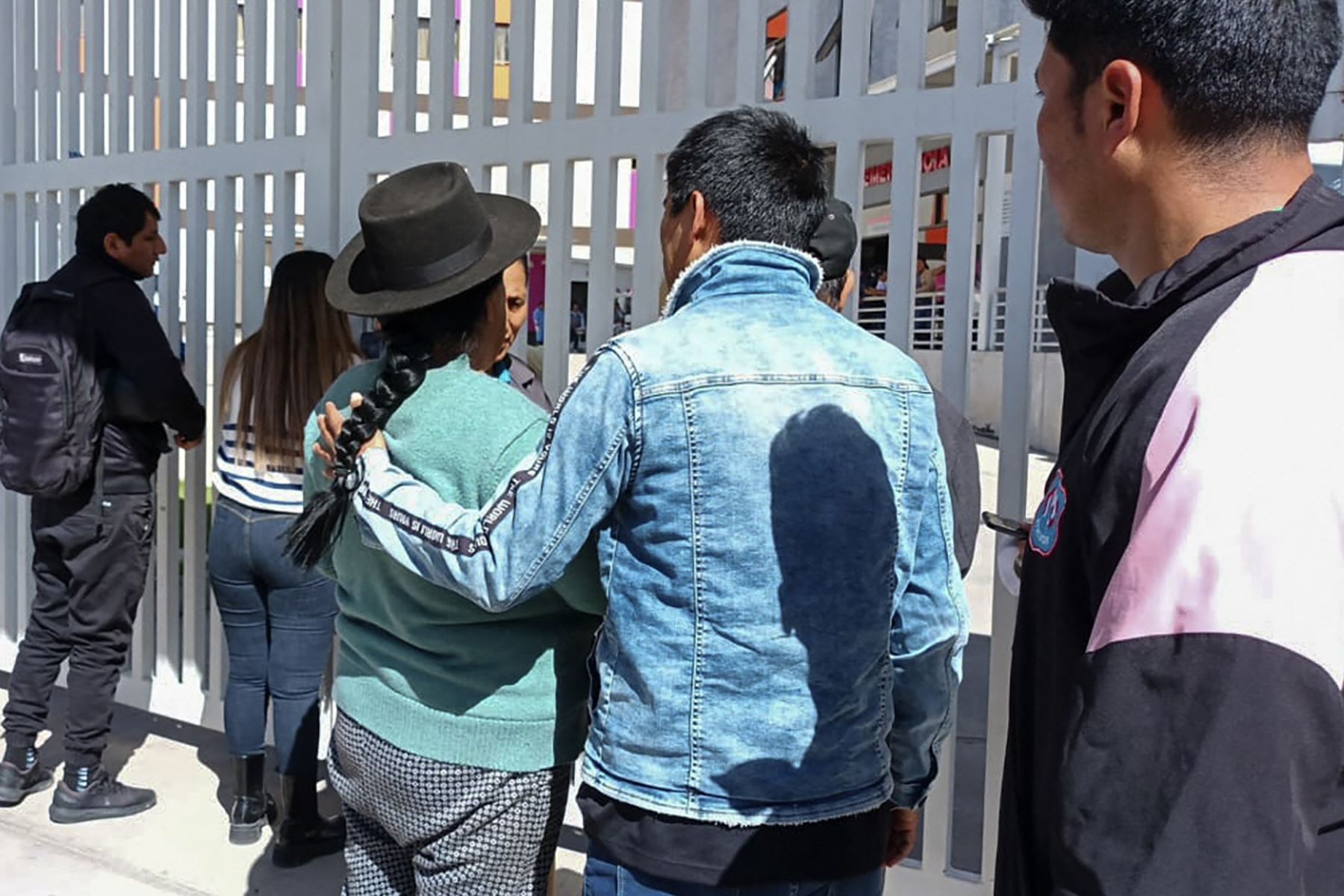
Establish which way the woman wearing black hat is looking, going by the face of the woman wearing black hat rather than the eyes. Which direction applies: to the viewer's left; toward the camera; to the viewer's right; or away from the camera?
away from the camera

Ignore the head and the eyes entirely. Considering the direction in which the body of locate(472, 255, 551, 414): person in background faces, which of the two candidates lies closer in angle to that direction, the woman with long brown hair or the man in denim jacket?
the man in denim jacket

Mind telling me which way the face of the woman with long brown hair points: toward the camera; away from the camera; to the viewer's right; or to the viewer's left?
away from the camera

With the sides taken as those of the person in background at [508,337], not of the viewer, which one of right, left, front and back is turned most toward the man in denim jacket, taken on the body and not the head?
front

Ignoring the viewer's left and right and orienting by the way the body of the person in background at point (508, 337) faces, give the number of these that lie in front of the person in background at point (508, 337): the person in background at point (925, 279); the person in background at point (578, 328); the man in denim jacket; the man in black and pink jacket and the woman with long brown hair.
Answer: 2

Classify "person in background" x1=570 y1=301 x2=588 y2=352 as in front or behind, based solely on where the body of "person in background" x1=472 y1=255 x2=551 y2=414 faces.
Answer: behind

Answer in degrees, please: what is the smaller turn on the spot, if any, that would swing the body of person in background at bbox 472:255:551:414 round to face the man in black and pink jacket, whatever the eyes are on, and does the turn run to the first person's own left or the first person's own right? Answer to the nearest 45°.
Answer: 0° — they already face them

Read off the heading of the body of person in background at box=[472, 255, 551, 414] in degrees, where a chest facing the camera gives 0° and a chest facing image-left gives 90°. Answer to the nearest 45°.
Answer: approximately 0°

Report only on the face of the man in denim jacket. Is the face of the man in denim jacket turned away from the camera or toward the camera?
away from the camera

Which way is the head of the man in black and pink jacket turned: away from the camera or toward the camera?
away from the camera

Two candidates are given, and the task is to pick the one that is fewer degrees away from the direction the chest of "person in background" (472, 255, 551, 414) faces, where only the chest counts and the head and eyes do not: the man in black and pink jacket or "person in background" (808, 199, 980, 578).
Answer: the man in black and pink jacket

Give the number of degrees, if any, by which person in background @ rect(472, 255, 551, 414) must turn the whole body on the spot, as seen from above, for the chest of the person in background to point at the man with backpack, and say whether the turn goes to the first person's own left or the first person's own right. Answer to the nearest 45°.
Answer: approximately 135° to the first person's own right

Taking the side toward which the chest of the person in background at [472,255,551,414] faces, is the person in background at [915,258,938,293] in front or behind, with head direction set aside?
behind

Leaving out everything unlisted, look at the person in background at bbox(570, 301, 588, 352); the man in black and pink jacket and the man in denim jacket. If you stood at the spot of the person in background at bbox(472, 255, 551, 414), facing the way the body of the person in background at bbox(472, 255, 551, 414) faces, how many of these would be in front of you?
2
